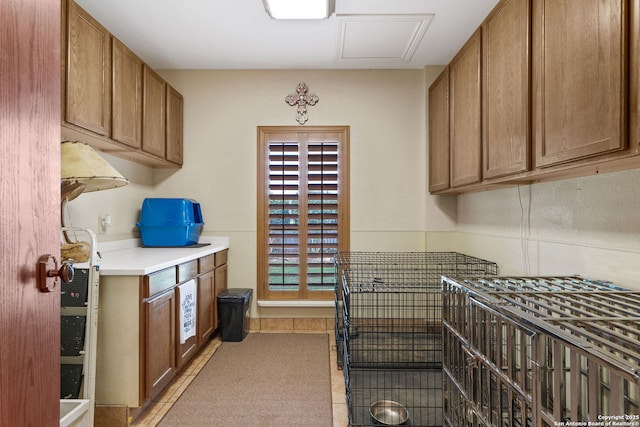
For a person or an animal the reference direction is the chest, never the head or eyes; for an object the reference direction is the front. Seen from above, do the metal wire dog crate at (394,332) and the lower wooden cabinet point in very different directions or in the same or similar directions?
very different directions

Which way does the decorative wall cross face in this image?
toward the camera

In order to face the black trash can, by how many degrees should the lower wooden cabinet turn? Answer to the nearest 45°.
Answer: approximately 90° to its left

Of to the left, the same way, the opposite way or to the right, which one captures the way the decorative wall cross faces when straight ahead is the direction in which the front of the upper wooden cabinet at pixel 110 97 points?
to the right

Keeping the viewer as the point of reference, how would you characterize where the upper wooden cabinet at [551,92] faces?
facing the viewer and to the left of the viewer

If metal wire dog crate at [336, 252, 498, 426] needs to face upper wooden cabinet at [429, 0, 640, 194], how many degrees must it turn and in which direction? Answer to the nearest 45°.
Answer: approximately 135° to its left

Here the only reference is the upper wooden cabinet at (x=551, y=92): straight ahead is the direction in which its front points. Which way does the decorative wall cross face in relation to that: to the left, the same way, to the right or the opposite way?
to the left

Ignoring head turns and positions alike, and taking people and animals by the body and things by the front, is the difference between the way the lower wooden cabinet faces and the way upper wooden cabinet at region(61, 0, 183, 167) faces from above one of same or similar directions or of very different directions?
same or similar directions

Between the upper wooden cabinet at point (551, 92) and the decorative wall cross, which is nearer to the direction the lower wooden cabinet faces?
the upper wooden cabinet

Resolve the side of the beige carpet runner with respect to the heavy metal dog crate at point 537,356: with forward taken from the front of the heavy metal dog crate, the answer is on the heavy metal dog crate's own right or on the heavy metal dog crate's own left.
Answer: on the heavy metal dog crate's own right

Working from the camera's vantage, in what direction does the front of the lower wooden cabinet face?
facing the viewer and to the right of the viewer

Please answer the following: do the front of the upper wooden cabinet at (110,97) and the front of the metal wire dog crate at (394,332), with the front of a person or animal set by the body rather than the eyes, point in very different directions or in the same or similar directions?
very different directions
